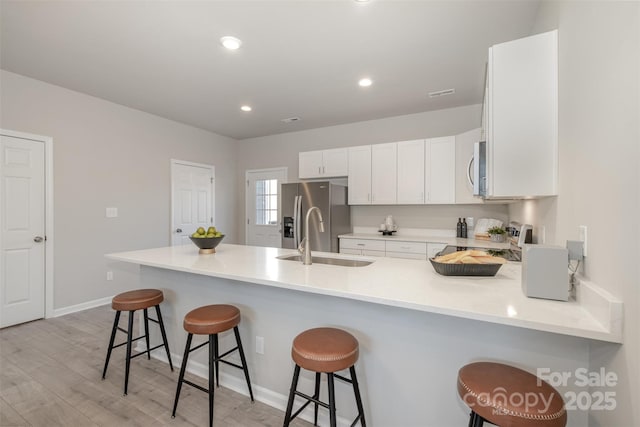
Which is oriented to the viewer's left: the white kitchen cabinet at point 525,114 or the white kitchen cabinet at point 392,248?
the white kitchen cabinet at point 525,114

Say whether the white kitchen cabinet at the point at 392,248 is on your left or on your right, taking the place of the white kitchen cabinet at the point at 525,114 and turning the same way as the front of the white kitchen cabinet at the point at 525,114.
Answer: on your right

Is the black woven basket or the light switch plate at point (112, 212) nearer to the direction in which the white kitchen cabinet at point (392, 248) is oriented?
the black woven basket

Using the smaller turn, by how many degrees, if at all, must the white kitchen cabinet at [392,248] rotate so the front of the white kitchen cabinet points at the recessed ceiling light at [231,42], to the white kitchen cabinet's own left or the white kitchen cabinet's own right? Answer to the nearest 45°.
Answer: approximately 45° to the white kitchen cabinet's own right

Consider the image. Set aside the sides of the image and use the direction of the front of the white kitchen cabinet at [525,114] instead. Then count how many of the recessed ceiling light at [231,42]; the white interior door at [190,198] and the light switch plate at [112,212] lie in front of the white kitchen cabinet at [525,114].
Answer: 3

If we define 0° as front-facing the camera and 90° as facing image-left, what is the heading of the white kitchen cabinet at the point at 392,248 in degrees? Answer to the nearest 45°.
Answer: approximately 0°

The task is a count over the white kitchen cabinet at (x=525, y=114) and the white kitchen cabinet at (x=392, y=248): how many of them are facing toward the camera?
1

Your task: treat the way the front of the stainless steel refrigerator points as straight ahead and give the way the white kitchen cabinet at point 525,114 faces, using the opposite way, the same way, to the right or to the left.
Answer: to the right

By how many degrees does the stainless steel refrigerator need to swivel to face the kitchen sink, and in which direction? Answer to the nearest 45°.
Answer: approximately 45° to its left

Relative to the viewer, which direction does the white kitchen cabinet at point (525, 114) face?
to the viewer's left

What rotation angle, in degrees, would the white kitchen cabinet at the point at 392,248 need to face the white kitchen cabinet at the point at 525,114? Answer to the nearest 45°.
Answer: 0° — it already faces it

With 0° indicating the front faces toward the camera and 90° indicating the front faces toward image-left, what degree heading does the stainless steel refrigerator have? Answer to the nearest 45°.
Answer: approximately 45°

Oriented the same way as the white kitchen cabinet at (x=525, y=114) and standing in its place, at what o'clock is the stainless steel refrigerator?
The stainless steel refrigerator is roughly at 1 o'clock from the white kitchen cabinet.

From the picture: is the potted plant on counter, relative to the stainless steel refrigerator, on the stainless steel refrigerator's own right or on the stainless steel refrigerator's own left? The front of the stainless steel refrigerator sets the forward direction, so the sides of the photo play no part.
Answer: on the stainless steel refrigerator's own left

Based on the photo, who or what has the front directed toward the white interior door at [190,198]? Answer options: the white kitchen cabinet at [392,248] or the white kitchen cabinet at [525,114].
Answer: the white kitchen cabinet at [525,114]
